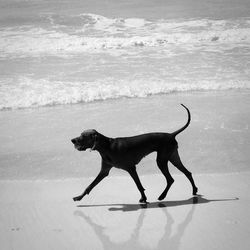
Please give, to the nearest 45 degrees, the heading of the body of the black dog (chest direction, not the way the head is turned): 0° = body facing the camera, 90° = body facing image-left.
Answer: approximately 90°
